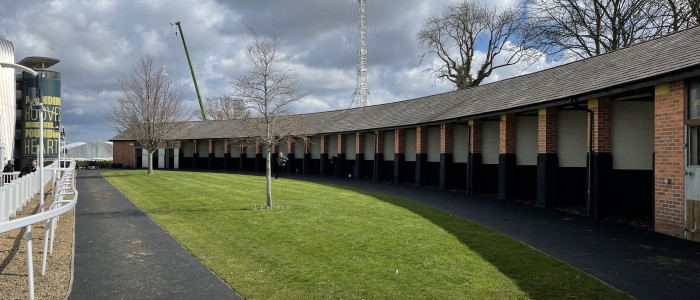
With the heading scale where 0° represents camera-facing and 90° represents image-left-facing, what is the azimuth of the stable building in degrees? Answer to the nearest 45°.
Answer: approximately 45°

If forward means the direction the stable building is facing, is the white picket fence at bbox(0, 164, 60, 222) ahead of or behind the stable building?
ahead

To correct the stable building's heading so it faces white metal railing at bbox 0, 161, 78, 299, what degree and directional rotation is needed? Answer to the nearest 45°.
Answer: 0° — it already faces it
